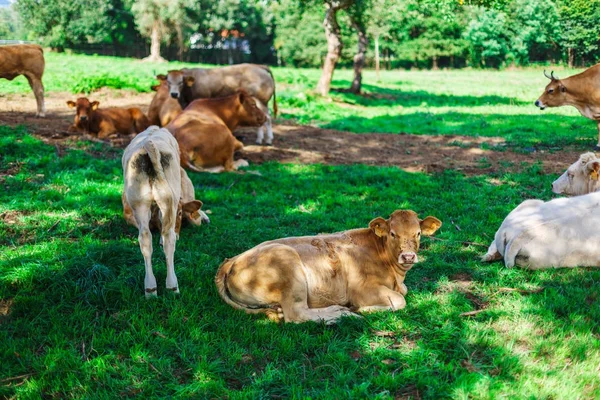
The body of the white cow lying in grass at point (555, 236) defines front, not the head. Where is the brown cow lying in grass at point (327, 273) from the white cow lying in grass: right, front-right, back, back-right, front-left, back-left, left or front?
back-right

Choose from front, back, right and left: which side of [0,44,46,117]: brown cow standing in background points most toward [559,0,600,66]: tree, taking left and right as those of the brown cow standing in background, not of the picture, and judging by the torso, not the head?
back

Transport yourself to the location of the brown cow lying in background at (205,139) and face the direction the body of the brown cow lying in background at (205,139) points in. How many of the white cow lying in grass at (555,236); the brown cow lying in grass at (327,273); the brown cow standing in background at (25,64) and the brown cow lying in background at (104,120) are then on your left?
2

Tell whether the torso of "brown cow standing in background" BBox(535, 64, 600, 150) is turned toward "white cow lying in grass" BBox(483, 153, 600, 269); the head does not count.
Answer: no

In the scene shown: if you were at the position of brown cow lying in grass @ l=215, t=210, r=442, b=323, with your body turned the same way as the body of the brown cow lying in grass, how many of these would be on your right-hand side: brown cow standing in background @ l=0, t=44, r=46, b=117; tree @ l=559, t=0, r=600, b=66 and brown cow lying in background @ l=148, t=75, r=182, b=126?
0

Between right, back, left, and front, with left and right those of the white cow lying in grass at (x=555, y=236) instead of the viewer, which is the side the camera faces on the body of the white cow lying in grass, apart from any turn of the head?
right

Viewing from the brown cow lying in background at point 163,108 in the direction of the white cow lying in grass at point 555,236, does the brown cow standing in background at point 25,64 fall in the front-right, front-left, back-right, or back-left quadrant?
back-right

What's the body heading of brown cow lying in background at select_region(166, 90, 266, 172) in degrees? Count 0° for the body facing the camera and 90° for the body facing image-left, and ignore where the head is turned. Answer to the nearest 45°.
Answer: approximately 225°

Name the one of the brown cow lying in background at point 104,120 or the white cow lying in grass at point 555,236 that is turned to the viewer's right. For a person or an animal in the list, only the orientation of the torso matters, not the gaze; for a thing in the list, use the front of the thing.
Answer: the white cow lying in grass

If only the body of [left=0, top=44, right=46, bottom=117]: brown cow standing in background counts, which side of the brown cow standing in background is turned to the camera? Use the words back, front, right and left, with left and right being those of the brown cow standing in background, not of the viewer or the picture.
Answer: left

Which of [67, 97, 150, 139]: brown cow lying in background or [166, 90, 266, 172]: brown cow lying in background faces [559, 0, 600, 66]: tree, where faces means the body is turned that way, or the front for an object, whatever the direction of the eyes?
[166, 90, 266, 172]: brown cow lying in background

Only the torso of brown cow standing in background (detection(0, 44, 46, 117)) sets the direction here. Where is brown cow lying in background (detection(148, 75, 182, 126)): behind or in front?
behind

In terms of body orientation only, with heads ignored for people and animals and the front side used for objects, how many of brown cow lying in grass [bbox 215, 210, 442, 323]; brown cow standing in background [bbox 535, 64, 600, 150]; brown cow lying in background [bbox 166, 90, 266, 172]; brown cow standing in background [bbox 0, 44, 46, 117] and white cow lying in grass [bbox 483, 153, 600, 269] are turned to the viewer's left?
2

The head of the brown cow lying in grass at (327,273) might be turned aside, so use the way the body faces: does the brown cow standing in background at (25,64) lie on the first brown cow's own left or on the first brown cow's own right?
on the first brown cow's own left

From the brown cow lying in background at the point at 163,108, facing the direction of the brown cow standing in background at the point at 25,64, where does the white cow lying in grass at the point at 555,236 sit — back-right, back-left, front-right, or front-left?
back-left

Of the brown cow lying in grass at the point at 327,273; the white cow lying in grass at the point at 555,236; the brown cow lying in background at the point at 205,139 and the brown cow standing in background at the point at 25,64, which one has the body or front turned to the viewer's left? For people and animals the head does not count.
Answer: the brown cow standing in background

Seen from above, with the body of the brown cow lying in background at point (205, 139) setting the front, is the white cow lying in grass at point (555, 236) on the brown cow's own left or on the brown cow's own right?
on the brown cow's own right
